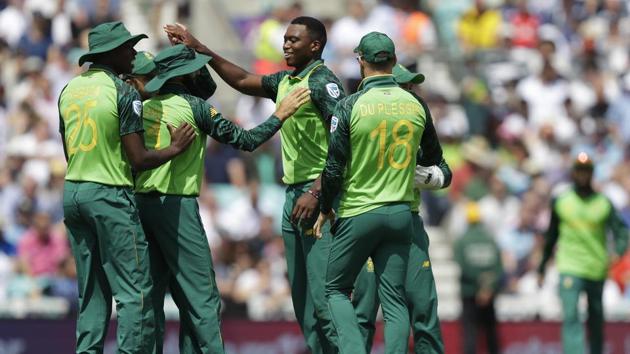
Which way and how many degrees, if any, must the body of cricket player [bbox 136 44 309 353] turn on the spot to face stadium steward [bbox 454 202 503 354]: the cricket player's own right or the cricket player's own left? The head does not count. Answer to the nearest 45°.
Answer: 0° — they already face them

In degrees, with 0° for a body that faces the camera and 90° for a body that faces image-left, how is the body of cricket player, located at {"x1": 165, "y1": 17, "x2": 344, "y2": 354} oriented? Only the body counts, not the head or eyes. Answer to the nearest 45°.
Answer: approximately 45°

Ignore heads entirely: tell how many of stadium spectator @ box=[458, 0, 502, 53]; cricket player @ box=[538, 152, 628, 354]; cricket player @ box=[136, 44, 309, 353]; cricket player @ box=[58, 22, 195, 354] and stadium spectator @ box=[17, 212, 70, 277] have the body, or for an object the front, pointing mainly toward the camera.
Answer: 3

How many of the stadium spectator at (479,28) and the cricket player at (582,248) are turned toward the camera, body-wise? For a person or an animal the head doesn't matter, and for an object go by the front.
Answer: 2

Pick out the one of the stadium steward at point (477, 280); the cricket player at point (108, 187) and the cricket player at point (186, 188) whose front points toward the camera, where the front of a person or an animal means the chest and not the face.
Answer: the stadium steward
